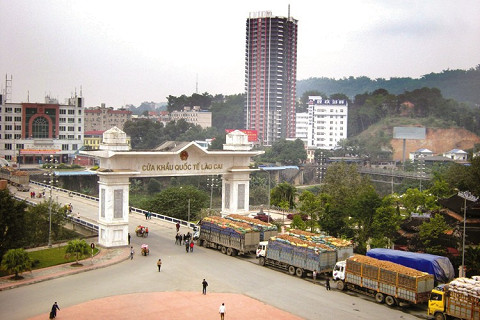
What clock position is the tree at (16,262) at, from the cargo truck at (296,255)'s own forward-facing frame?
The tree is roughly at 10 o'clock from the cargo truck.

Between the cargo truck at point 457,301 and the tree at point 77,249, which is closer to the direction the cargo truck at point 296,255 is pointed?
the tree

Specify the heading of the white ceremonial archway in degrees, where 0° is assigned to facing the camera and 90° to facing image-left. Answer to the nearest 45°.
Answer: approximately 315°

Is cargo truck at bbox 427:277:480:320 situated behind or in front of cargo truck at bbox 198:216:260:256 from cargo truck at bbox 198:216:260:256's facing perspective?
behind

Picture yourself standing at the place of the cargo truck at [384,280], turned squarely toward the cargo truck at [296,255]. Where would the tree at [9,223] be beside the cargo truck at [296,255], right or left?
left

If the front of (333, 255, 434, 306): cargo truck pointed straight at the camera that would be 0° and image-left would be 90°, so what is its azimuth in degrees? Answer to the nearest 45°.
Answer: approximately 135°

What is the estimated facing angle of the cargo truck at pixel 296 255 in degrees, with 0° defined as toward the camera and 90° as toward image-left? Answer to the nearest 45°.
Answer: approximately 135°

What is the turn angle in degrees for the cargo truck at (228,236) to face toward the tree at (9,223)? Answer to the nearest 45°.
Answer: approximately 45° to its left

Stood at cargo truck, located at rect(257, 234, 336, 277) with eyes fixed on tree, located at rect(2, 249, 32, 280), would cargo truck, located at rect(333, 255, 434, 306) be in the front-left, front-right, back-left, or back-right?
back-left

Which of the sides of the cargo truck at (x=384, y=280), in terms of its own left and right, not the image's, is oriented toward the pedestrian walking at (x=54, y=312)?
left

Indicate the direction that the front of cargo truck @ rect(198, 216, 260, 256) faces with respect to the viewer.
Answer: facing away from the viewer and to the left of the viewer

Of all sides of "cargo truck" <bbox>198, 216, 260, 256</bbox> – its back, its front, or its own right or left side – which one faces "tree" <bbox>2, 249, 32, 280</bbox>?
left
